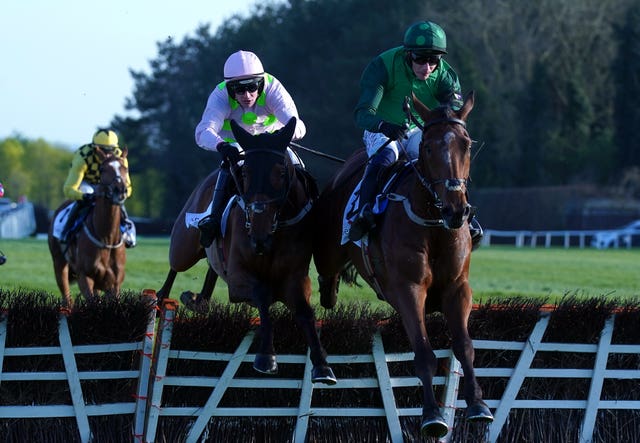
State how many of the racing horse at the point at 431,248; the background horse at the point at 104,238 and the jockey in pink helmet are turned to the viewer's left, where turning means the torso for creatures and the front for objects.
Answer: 0

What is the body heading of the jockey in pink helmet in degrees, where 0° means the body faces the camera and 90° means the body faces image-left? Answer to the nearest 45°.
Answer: approximately 0°

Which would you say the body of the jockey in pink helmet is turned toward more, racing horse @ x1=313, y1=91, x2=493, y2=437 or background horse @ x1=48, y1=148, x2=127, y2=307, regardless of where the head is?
the racing horse

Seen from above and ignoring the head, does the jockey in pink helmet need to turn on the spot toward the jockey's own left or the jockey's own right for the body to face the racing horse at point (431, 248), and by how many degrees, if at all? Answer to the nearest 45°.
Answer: approximately 45° to the jockey's own left

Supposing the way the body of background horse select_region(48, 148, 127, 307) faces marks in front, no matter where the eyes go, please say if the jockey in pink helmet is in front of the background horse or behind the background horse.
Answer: in front

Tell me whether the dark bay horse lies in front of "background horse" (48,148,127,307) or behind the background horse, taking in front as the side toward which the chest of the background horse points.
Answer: in front

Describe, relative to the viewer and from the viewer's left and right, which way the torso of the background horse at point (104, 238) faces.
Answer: facing the viewer and to the right of the viewer

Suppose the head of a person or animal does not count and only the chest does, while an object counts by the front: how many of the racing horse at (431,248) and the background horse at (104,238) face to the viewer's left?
0
